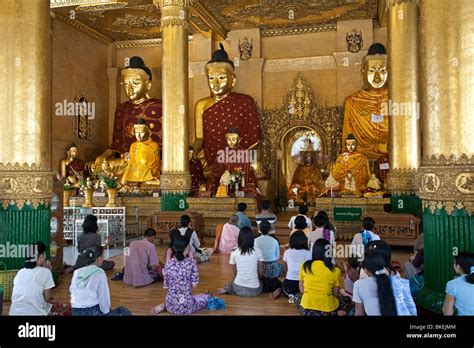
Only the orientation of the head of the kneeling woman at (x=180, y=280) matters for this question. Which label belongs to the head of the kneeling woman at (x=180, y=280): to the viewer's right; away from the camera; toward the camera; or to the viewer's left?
away from the camera

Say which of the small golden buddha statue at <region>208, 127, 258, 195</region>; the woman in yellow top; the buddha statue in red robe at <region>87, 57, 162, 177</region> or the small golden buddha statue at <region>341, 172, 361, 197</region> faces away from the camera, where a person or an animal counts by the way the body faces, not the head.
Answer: the woman in yellow top

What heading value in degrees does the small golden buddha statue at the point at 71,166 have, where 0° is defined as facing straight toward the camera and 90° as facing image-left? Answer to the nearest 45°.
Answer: approximately 315°

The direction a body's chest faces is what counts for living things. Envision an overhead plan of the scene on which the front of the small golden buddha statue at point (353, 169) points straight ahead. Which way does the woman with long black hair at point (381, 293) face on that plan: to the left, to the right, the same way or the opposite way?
the opposite way

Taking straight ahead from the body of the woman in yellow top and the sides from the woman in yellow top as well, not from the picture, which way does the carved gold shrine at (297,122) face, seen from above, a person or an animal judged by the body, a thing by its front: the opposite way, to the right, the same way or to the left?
the opposite way

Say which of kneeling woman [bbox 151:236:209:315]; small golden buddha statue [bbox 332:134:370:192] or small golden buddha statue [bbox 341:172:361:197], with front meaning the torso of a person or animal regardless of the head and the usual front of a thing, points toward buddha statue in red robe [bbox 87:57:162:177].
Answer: the kneeling woman

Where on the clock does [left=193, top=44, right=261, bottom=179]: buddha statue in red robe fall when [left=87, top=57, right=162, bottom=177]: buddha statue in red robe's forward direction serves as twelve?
[left=193, top=44, right=261, bottom=179]: buddha statue in red robe is roughly at 8 o'clock from [left=87, top=57, right=162, bottom=177]: buddha statue in red robe.

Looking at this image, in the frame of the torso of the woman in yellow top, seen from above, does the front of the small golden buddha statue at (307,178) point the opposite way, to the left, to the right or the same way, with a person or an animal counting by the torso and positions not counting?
the opposite way

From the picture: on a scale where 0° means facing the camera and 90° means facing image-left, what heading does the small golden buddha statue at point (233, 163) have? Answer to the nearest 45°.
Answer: approximately 0°

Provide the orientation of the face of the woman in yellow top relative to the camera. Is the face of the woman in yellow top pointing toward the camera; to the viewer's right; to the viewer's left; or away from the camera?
away from the camera

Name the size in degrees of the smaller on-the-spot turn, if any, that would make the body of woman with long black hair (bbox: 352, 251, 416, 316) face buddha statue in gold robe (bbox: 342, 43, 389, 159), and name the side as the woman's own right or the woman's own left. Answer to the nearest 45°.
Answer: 0° — they already face it

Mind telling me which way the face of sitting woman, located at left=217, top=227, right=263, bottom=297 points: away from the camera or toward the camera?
away from the camera

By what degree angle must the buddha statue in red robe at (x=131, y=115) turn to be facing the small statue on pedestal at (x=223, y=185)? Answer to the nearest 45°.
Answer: approximately 90° to its left
